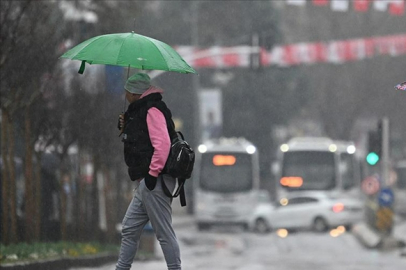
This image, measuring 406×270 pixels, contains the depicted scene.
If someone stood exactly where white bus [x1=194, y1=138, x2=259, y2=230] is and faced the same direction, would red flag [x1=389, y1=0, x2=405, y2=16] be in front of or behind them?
in front

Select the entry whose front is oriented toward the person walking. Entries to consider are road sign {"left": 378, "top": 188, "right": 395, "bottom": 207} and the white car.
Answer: the road sign

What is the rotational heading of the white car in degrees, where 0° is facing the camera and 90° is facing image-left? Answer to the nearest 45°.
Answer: approximately 135°

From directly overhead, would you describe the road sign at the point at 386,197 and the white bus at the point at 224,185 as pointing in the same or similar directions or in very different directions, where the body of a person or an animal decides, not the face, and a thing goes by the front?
same or similar directions

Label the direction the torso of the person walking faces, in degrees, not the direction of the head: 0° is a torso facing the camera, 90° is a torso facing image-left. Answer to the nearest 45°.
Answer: approximately 90°

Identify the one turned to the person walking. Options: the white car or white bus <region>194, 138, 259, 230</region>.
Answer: the white bus

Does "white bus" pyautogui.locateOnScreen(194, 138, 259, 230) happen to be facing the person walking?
yes

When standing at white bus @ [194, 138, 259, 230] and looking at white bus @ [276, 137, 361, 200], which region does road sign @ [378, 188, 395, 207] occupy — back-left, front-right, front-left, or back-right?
front-right

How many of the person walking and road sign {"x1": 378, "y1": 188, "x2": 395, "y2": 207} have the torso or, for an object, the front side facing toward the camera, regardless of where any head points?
1

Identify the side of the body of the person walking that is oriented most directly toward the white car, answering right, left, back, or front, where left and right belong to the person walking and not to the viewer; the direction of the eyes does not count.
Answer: right

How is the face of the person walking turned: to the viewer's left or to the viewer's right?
to the viewer's left

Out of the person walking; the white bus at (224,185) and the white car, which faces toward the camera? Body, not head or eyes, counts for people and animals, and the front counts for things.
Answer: the white bus

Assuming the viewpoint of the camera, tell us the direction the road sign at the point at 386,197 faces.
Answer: facing the viewer
